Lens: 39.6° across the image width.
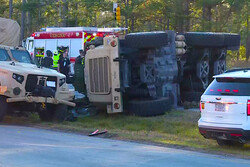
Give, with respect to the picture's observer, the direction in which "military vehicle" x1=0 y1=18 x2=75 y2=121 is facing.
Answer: facing the viewer and to the right of the viewer

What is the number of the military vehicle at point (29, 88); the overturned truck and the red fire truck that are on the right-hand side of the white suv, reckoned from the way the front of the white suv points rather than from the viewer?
0

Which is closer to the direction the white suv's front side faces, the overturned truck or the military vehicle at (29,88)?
the overturned truck

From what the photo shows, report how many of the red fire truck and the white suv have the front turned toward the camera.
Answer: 0

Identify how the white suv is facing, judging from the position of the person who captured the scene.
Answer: facing away from the viewer and to the right of the viewer

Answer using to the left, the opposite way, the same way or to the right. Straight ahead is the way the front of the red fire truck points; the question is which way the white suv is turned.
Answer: to the right

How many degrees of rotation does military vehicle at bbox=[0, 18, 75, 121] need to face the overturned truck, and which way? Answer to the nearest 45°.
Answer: approximately 45° to its left

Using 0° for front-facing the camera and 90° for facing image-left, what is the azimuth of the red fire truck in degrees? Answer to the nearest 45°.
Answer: approximately 135°

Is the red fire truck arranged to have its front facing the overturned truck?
no

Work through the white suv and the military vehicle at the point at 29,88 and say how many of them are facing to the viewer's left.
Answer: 0

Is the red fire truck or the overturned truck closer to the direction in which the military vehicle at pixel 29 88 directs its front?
the overturned truck

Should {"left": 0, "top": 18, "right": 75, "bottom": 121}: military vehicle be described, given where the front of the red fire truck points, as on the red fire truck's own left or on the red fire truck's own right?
on the red fire truck's own left

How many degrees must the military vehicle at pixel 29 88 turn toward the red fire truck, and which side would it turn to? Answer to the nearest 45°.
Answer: approximately 135° to its left

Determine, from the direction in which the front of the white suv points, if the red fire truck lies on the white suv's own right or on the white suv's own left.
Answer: on the white suv's own left

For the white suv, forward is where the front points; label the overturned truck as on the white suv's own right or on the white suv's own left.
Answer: on the white suv's own left

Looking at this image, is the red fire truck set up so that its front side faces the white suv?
no

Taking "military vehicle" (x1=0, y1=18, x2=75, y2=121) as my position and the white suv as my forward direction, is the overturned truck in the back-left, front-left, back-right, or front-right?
front-left

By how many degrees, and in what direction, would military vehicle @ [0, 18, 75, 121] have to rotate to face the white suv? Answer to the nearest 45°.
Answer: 0° — it already faces it

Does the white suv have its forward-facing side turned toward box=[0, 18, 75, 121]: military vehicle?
no
